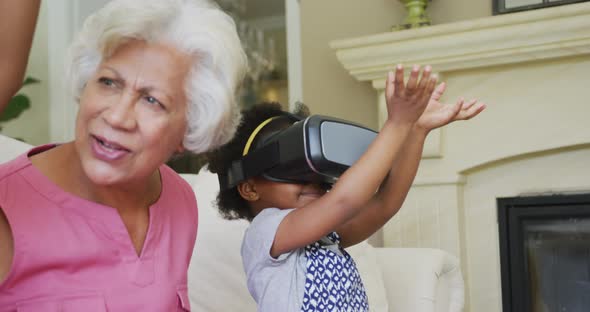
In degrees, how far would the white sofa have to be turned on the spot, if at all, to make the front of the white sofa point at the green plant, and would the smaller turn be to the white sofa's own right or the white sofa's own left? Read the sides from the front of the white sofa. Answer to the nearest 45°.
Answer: approximately 180°

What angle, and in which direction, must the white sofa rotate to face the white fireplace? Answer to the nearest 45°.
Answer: approximately 90° to its left

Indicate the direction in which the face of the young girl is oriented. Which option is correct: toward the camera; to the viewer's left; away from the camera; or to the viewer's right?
to the viewer's right

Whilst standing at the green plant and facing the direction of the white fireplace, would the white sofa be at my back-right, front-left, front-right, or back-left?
front-right

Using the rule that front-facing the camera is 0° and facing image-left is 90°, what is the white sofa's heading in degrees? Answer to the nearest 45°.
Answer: approximately 315°
